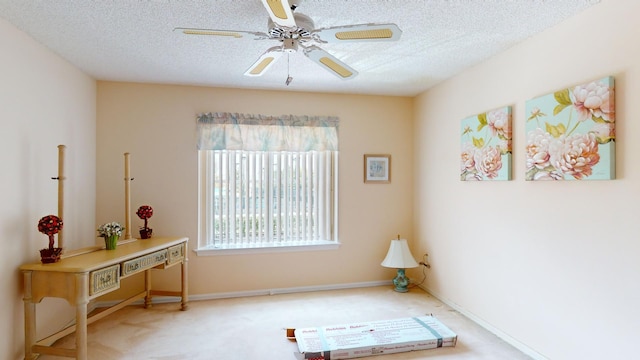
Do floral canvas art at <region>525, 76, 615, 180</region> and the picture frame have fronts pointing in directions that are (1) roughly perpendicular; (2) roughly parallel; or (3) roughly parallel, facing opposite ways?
roughly perpendicular

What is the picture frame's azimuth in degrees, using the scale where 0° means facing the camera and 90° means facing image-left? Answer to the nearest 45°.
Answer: approximately 0°

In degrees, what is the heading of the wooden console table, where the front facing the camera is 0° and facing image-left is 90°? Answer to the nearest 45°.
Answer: approximately 315°

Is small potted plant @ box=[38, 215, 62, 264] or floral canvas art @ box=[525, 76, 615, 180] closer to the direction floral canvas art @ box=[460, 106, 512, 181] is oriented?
the small potted plant

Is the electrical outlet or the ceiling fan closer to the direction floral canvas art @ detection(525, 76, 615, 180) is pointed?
the ceiling fan

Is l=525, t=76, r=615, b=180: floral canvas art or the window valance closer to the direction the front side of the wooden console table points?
the floral canvas art

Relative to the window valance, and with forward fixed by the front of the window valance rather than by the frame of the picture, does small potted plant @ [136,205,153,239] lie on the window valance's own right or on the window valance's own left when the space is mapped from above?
on the window valance's own right

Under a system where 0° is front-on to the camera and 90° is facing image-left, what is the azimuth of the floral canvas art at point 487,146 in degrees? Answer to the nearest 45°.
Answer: approximately 45°

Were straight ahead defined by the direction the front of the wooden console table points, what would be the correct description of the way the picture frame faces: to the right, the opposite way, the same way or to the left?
to the right
